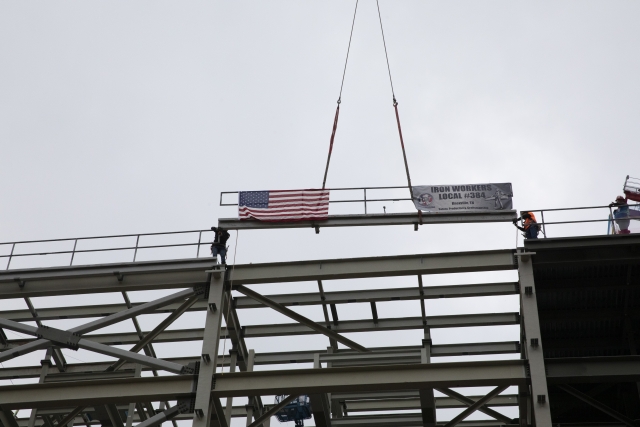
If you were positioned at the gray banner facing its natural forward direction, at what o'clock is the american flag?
The american flag is roughly at 3 o'clock from the gray banner.

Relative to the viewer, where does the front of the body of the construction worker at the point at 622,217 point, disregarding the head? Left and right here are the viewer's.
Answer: facing to the left of the viewer

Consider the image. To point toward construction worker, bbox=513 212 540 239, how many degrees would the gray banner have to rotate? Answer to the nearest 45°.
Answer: approximately 90° to its left

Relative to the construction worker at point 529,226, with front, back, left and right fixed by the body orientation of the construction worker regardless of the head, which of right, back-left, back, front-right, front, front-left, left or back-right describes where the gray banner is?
front

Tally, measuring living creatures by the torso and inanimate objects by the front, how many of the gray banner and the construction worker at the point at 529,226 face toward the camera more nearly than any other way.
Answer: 1

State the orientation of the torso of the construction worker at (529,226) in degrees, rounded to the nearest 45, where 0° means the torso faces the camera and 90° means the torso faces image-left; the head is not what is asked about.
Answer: approximately 90°

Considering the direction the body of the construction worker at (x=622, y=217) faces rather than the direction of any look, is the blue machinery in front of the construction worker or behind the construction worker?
in front

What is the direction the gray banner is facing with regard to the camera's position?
facing the viewer

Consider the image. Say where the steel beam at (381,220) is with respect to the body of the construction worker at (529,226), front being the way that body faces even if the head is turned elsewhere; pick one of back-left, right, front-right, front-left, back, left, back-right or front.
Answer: front

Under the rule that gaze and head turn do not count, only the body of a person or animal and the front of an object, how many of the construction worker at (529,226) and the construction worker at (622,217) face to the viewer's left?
2

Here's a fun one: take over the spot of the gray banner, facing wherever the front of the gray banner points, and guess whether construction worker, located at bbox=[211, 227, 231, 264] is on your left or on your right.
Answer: on your right

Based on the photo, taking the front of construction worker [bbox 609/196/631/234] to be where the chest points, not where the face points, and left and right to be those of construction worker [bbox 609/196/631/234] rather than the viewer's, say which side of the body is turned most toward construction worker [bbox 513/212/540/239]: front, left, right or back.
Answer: front
